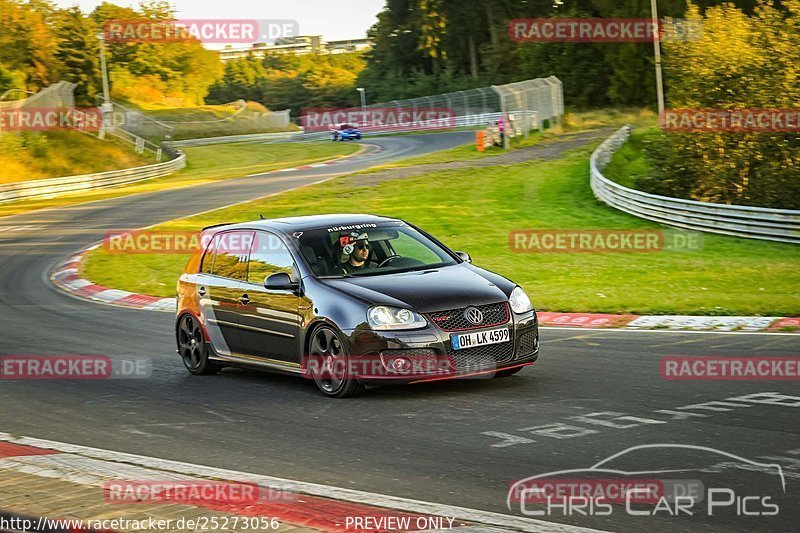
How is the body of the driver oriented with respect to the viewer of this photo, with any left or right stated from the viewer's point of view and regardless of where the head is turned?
facing the viewer and to the right of the viewer

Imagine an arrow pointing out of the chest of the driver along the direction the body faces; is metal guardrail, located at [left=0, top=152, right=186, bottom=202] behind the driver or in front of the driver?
behind

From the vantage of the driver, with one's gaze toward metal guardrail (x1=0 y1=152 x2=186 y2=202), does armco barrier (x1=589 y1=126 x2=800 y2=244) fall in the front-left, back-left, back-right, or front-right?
front-right

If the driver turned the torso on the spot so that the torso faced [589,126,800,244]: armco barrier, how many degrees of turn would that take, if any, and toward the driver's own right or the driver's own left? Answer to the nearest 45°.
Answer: approximately 90° to the driver's own left

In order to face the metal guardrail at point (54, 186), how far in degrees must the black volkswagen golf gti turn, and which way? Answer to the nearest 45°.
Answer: approximately 135° to its left

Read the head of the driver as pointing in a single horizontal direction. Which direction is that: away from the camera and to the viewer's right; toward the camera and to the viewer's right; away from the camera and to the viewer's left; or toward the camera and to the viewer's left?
toward the camera and to the viewer's right

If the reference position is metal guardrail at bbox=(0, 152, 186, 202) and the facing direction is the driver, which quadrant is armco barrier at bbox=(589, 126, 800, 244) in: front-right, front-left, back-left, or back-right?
front-left
